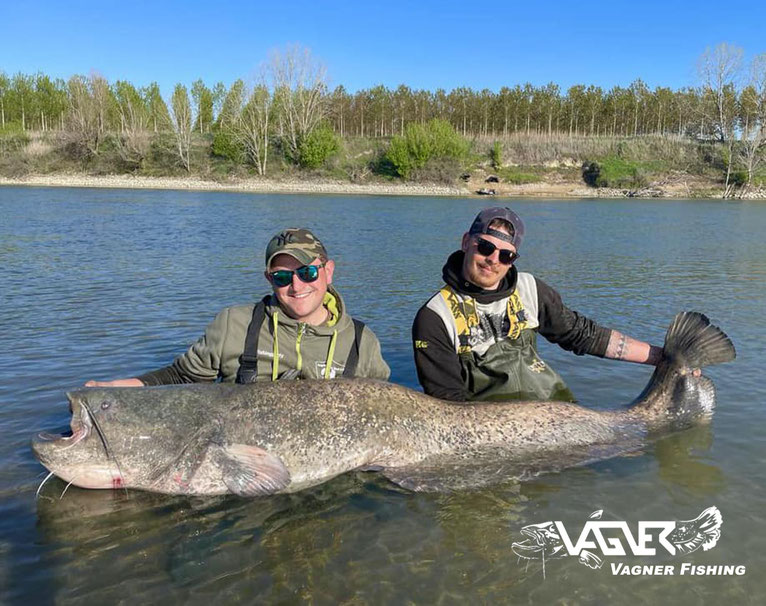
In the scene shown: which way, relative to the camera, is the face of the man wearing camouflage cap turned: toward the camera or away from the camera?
toward the camera

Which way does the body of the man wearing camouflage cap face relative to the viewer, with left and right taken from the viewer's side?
facing the viewer

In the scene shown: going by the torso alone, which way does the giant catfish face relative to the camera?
to the viewer's left
